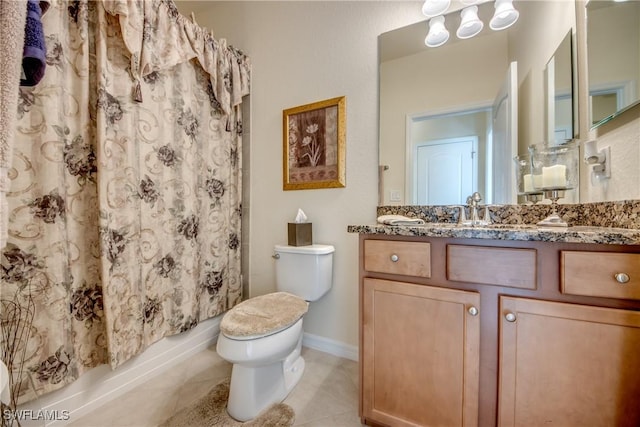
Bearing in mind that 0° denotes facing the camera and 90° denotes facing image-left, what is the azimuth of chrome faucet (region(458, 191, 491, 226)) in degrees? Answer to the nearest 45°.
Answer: approximately 0°

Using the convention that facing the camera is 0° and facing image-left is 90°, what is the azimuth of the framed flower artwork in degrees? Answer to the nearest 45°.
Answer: approximately 45°

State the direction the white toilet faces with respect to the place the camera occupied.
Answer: facing the viewer and to the left of the viewer

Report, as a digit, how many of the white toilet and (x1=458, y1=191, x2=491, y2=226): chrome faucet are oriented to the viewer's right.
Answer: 0

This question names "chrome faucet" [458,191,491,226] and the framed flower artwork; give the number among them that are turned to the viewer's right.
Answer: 0

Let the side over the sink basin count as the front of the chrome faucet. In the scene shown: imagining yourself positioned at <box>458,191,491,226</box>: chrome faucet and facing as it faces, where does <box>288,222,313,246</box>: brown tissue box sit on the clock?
The brown tissue box is roughly at 3 o'clock from the chrome faucet.

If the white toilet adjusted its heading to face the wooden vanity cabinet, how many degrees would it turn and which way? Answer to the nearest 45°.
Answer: approximately 90° to its left

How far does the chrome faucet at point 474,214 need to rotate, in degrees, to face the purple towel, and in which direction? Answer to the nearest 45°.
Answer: approximately 45° to its right
